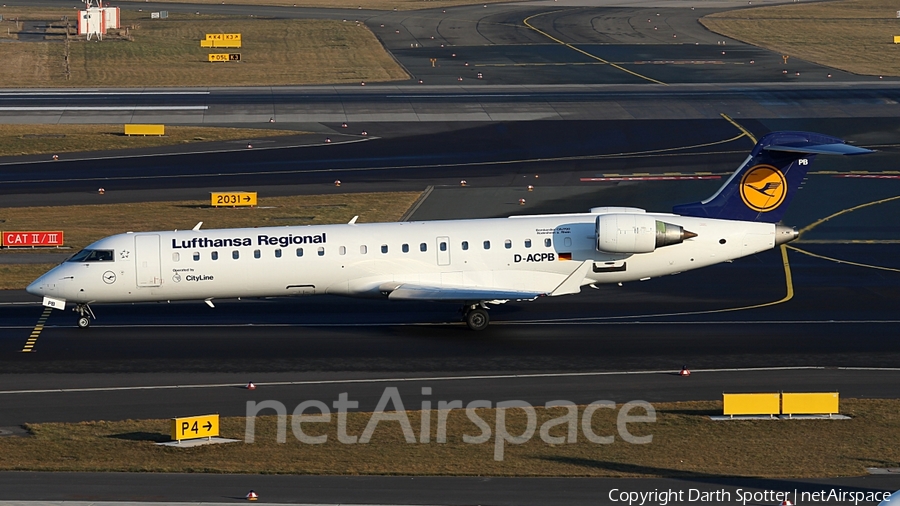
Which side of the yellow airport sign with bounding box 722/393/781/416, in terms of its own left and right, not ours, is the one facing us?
back

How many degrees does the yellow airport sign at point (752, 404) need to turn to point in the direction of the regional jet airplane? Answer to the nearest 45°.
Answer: approximately 135° to its right

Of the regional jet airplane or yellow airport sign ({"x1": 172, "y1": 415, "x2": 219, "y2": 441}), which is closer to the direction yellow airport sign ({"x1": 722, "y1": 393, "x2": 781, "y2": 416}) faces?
the yellow airport sign

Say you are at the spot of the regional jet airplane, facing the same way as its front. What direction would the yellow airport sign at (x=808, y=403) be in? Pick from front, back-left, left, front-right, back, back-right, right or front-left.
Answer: back-left

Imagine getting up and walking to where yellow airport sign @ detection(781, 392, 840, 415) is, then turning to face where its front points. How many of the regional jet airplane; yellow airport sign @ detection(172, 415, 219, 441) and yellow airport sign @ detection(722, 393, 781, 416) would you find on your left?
0

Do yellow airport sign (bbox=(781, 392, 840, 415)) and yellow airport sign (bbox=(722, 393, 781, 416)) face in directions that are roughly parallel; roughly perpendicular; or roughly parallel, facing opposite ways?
roughly parallel

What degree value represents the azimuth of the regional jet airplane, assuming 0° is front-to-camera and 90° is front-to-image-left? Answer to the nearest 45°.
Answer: approximately 90°

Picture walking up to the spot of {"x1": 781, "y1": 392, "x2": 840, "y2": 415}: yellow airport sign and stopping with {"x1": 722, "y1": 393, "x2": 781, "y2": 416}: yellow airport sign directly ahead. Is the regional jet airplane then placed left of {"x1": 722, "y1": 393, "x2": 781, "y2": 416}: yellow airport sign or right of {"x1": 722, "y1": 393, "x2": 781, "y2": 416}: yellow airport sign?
right

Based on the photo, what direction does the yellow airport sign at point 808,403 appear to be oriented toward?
away from the camera
